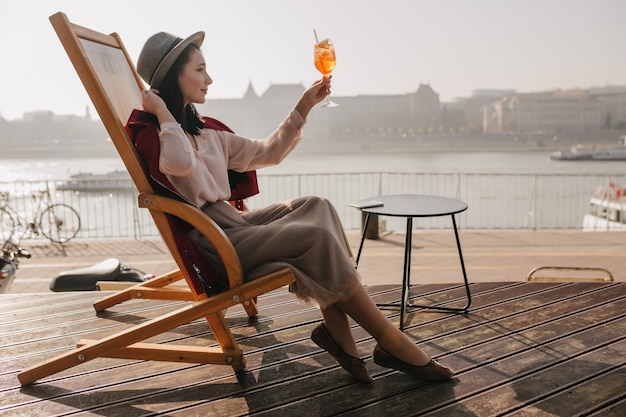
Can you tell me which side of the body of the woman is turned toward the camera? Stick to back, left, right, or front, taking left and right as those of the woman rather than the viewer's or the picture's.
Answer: right

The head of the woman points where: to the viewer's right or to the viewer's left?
to the viewer's right

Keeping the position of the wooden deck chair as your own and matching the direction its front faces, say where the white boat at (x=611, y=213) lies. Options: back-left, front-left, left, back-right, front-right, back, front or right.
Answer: front-left

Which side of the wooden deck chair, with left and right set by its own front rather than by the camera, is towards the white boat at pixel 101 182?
left

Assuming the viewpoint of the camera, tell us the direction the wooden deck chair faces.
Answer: facing to the right of the viewer
